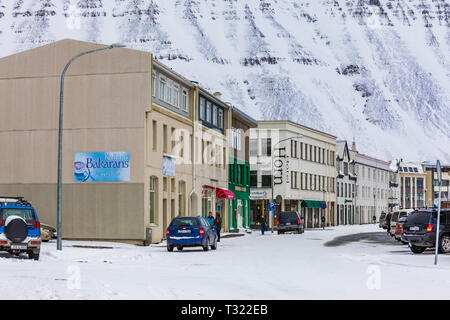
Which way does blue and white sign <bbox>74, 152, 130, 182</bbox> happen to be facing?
toward the camera

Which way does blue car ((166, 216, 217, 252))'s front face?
away from the camera

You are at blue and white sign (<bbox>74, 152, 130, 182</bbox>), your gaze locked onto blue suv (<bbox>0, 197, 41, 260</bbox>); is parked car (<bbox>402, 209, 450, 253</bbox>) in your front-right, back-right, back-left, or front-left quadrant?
front-left

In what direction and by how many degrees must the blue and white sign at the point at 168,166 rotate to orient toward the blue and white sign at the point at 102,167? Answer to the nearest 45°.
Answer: approximately 135° to its right

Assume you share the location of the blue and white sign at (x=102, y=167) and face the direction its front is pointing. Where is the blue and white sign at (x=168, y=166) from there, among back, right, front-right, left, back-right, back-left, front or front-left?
back-left

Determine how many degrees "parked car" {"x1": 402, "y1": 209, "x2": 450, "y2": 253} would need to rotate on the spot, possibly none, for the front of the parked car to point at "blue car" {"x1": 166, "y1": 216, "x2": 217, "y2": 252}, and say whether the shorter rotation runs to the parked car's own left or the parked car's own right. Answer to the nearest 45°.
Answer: approximately 135° to the parked car's own left

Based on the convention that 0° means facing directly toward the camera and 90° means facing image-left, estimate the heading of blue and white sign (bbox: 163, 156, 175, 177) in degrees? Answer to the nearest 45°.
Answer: approximately 0°

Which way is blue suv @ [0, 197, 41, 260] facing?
away from the camera

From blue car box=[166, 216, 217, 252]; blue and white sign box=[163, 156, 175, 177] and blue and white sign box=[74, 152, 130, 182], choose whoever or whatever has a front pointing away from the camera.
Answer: the blue car

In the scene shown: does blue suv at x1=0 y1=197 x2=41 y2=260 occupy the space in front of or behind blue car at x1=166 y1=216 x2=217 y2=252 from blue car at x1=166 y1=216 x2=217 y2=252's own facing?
behind

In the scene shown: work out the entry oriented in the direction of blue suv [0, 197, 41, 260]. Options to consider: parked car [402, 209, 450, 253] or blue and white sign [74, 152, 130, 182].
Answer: the blue and white sign

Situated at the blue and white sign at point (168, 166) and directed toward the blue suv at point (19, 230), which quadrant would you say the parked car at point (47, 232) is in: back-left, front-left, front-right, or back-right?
front-right

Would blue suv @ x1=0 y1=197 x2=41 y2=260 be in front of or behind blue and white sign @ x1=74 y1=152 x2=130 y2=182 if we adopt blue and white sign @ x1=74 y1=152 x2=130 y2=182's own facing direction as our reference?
in front
